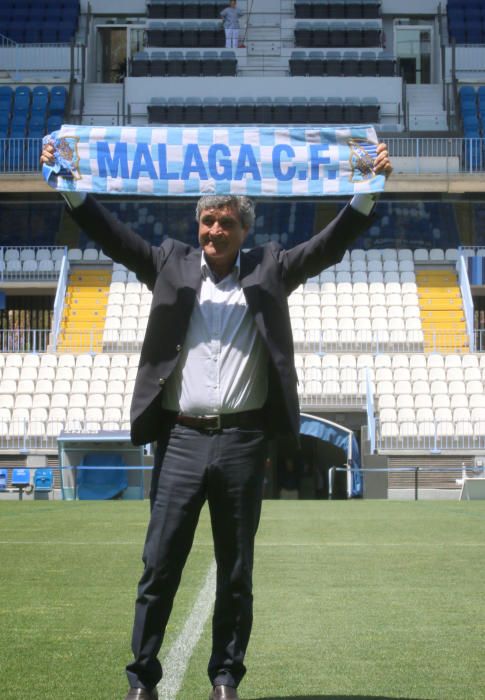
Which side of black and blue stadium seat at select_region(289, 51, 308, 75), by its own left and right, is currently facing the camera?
front

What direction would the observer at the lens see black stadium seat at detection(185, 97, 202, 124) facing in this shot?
facing the viewer

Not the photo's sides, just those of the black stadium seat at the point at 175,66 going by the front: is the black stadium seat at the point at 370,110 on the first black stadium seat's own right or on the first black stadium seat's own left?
on the first black stadium seat's own left

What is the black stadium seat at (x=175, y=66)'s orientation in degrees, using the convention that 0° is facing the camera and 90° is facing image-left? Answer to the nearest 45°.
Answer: approximately 0°

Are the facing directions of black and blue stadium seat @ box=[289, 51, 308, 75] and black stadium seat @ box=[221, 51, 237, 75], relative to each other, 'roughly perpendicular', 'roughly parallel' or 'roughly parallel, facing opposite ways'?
roughly parallel

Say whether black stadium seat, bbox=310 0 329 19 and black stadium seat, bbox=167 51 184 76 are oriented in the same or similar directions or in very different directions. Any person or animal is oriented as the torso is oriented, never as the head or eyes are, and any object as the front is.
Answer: same or similar directions

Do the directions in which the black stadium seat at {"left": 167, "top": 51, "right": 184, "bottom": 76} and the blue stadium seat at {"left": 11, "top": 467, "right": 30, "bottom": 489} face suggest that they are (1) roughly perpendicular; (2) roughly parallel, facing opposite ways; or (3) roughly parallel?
roughly parallel

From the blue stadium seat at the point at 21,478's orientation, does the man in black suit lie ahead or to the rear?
ahead

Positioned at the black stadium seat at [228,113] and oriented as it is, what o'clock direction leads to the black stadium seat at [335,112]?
the black stadium seat at [335,112] is roughly at 9 o'clock from the black stadium seat at [228,113].

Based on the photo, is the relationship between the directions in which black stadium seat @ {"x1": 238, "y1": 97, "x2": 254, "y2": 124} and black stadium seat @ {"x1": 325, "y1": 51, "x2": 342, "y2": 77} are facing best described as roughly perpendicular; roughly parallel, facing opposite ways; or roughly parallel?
roughly parallel
